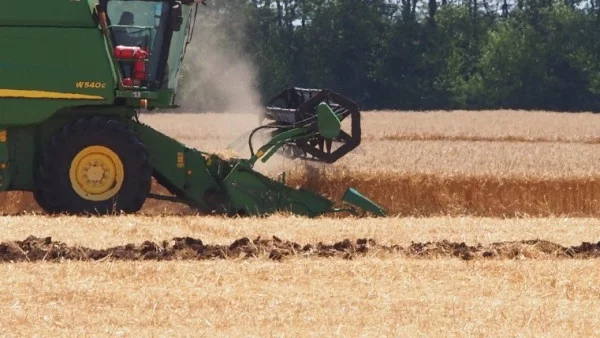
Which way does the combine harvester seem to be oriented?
to the viewer's right
